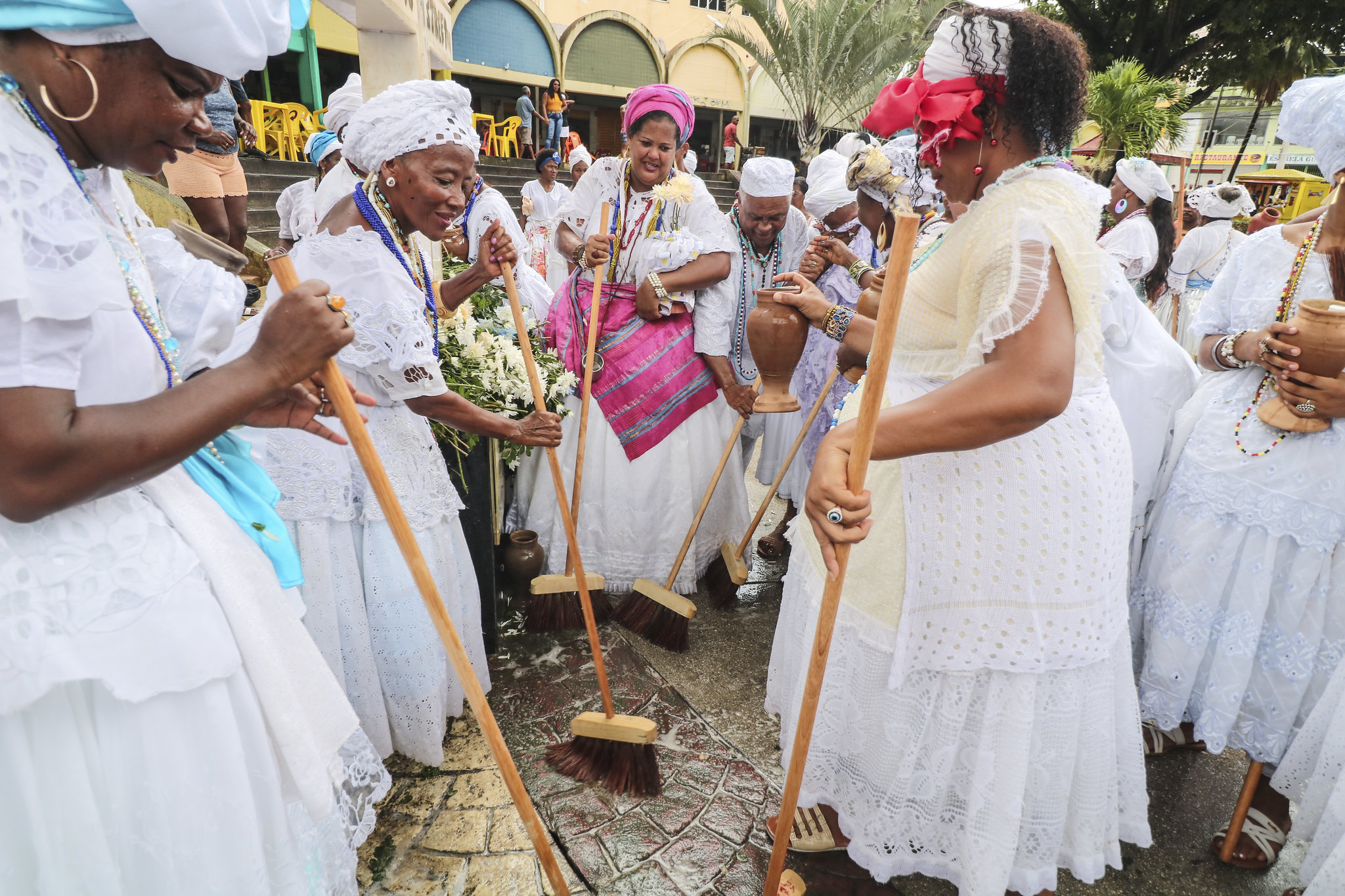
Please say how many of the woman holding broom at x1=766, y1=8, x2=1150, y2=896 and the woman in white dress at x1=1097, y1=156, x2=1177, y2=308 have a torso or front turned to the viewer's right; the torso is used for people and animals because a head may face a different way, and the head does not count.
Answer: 0

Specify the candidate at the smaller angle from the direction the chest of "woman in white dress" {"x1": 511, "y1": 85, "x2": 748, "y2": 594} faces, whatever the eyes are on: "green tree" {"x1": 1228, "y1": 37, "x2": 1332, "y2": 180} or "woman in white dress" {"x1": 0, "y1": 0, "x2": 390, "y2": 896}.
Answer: the woman in white dress

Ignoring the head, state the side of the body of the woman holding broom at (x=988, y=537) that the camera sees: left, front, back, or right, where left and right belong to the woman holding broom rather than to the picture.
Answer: left

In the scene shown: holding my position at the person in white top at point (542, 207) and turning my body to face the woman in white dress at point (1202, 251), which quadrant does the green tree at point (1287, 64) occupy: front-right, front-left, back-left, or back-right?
front-left

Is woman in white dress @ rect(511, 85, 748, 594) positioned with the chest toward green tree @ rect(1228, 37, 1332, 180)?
no

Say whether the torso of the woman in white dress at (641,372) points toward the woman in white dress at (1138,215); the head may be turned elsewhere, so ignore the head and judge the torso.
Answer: no

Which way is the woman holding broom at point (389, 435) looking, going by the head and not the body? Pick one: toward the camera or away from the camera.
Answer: toward the camera

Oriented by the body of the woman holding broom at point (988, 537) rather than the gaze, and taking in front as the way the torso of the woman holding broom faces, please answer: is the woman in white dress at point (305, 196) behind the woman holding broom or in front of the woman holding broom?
in front

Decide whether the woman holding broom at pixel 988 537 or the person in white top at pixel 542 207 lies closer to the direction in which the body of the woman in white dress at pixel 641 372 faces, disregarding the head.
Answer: the woman holding broom

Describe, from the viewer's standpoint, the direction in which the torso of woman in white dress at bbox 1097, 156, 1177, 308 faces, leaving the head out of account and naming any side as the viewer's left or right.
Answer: facing to the left of the viewer

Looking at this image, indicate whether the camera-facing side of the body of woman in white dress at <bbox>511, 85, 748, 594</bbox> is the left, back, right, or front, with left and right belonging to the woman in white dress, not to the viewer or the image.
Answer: front

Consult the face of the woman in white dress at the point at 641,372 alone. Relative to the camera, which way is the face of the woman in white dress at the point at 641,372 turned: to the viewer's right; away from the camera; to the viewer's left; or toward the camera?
toward the camera

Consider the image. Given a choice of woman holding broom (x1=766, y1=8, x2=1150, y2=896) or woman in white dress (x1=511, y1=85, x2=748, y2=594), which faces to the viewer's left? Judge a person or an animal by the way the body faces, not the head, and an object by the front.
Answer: the woman holding broom
